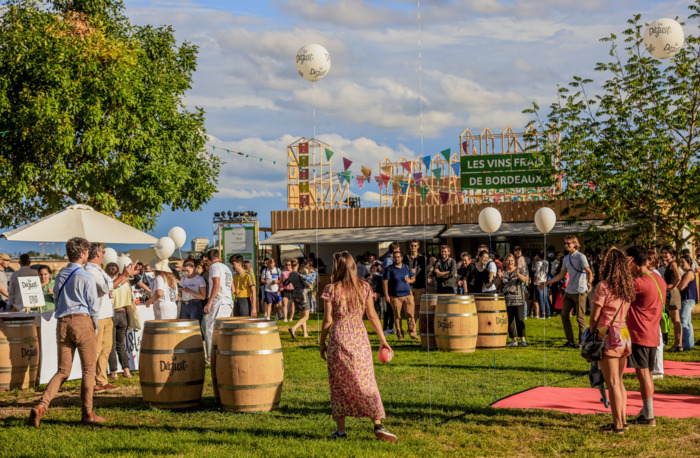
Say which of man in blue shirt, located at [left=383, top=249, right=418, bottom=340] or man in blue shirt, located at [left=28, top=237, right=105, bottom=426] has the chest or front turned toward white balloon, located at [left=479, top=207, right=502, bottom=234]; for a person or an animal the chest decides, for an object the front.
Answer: man in blue shirt, located at [left=28, top=237, right=105, bottom=426]

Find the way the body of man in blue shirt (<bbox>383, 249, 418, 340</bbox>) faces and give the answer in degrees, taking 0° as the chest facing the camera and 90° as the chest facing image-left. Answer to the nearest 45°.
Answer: approximately 0°

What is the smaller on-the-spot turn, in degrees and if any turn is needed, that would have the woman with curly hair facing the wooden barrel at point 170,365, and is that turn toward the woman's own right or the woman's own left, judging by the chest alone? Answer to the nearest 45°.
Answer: approximately 45° to the woman's own left

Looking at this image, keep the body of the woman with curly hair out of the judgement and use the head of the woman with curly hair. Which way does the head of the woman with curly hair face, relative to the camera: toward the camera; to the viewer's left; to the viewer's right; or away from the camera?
away from the camera

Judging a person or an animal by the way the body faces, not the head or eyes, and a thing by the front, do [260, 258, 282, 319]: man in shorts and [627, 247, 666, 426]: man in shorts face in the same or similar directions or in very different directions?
very different directions

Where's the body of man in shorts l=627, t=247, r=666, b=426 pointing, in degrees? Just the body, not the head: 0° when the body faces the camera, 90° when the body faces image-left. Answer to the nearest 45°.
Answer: approximately 135°

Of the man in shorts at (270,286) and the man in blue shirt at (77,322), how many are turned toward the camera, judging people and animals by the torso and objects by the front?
1

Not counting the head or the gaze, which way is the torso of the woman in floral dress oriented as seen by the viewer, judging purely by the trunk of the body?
away from the camera

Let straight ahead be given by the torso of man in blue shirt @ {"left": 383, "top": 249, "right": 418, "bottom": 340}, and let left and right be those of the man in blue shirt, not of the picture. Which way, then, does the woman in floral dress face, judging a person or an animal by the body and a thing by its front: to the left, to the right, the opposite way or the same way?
the opposite way
